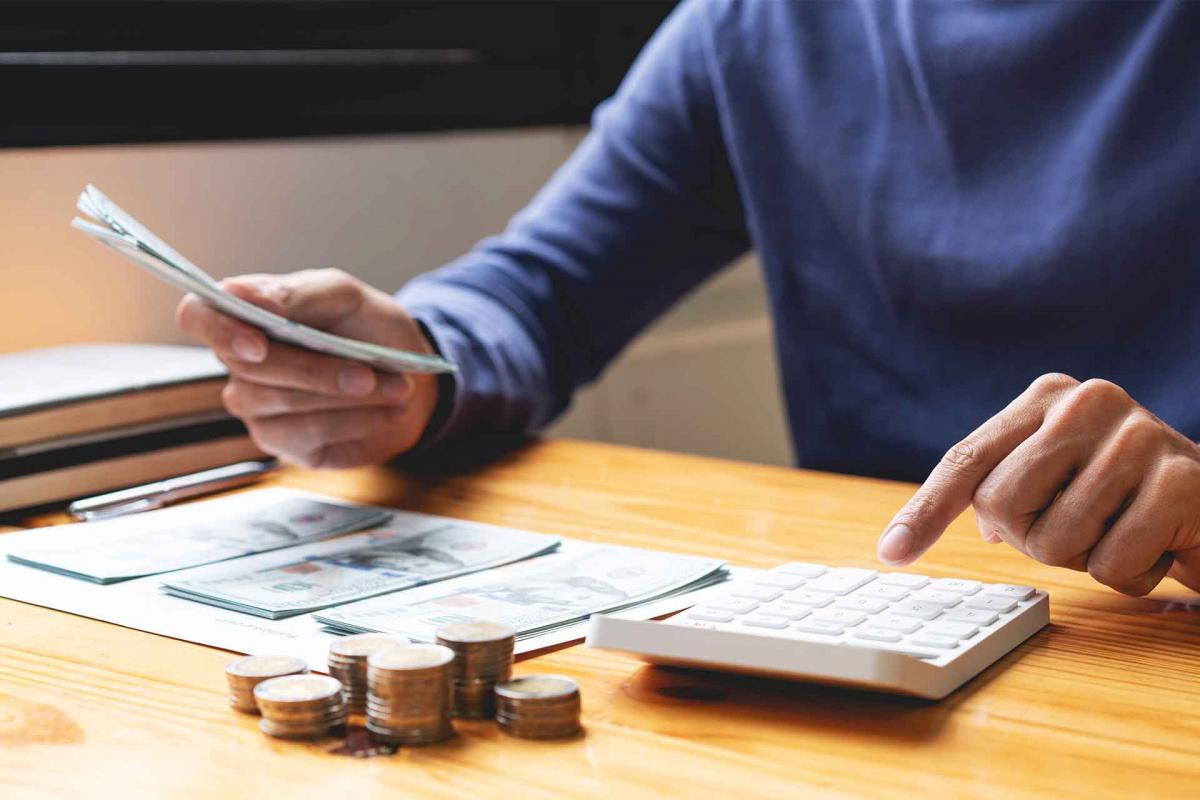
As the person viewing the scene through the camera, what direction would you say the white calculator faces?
facing away from the viewer and to the right of the viewer

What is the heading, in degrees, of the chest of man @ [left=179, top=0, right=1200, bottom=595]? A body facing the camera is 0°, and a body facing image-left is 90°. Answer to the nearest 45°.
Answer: approximately 0°

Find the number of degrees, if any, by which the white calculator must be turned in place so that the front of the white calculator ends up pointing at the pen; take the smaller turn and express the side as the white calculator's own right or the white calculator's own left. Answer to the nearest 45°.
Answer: approximately 90° to the white calculator's own left

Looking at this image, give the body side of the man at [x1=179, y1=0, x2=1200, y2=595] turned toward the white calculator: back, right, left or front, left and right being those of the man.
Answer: front

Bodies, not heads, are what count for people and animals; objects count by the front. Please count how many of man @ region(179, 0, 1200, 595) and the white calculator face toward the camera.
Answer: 1
